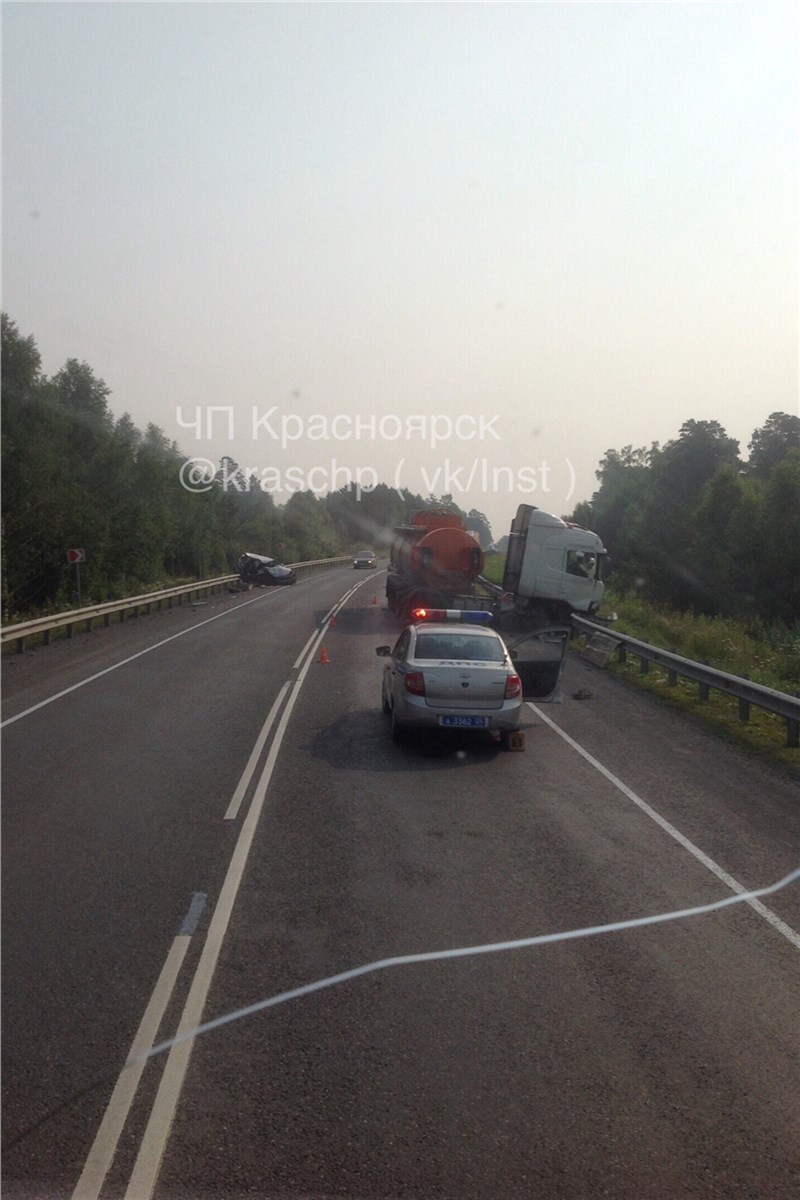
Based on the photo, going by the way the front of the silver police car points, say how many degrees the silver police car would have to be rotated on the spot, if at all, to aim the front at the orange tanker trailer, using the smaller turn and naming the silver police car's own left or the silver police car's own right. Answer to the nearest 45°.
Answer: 0° — it already faces it

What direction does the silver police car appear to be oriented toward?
away from the camera

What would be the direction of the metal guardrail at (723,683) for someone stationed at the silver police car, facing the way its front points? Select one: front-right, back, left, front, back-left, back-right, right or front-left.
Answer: front-right

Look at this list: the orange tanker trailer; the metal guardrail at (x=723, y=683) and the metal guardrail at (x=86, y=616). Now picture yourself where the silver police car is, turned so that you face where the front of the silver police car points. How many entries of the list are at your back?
0

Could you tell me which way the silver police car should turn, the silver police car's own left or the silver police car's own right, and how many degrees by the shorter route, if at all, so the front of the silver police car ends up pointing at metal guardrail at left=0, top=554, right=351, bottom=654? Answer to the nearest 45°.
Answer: approximately 45° to the silver police car's own left

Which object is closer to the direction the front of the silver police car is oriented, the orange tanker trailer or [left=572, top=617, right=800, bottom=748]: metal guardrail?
the orange tanker trailer

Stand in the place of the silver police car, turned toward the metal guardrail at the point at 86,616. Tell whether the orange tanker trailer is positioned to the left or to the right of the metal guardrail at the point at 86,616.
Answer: right

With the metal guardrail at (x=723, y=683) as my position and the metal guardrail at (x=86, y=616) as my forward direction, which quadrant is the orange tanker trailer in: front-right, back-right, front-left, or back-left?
front-right

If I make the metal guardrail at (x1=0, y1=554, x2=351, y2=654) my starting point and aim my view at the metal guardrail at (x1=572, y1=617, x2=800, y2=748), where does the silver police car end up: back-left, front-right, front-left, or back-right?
front-right
